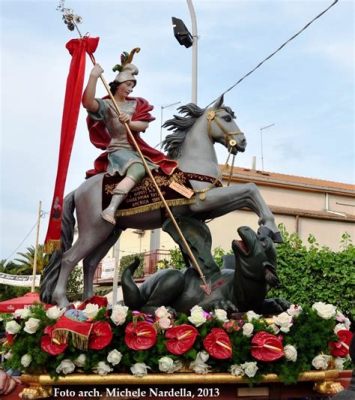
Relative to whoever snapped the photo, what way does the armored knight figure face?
facing the viewer and to the right of the viewer

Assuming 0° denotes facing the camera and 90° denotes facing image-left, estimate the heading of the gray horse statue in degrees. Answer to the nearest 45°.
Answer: approximately 270°

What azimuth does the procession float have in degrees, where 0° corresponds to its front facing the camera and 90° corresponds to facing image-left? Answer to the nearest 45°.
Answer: approximately 270°
